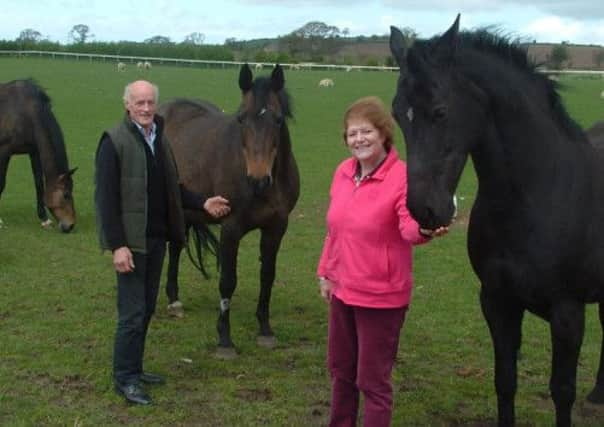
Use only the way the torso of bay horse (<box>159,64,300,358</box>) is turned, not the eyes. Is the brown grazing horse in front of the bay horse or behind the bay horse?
behind

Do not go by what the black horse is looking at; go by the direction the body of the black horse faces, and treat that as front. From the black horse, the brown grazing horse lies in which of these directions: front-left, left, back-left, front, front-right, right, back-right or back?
right

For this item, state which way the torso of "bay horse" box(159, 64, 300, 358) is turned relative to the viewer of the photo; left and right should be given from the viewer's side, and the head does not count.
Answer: facing the viewer and to the right of the viewer

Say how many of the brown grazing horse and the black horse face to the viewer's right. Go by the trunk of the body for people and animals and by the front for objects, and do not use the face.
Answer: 1

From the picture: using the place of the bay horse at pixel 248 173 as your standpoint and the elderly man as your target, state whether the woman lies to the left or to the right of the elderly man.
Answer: left

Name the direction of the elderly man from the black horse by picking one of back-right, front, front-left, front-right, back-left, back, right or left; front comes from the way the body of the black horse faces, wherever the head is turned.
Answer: front-right

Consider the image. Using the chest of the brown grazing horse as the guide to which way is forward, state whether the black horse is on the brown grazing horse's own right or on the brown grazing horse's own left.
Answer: on the brown grazing horse's own right

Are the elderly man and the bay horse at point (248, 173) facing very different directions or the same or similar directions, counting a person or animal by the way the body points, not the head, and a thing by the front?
same or similar directions

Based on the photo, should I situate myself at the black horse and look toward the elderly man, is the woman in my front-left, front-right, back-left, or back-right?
front-left

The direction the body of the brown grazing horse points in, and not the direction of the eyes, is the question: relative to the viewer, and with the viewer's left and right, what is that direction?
facing to the right of the viewer

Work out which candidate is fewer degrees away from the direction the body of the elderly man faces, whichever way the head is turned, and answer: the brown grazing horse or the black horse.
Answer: the black horse

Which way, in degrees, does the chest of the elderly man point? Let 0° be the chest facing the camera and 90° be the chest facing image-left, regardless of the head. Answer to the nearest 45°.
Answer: approximately 315°

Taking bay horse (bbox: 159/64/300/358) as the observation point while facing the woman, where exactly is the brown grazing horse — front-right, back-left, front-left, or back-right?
back-right

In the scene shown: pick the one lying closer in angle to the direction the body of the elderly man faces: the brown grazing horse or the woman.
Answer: the woman
